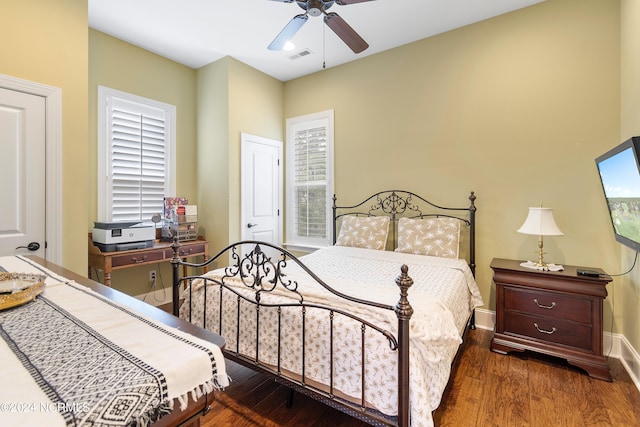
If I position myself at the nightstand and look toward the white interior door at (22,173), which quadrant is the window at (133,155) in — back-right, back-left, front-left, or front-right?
front-right

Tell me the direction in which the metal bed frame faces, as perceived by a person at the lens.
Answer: facing the viewer and to the left of the viewer

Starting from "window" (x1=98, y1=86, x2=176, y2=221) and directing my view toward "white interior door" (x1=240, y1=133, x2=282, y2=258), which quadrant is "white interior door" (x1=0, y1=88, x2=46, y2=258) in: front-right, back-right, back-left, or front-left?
back-right

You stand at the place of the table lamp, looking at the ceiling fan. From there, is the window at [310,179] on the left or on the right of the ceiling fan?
right

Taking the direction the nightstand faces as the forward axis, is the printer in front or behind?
in front

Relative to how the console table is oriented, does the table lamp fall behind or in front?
in front

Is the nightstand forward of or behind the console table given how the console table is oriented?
forward

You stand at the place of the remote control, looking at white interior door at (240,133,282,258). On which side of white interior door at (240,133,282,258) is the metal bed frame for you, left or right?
left

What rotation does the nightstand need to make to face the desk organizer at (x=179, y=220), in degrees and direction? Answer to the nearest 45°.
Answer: approximately 45° to its right

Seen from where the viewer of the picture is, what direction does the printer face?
facing the viewer and to the right of the viewer

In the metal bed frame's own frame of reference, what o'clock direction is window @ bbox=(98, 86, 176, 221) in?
The window is roughly at 3 o'clock from the metal bed frame.

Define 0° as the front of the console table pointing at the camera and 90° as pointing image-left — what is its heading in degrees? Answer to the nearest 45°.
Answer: approximately 315°

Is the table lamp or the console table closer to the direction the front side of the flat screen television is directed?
the console table

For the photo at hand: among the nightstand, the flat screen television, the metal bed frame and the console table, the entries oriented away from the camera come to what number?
0
